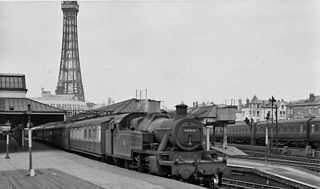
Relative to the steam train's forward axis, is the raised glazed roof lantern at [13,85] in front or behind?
behind

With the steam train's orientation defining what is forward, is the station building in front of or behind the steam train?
behind

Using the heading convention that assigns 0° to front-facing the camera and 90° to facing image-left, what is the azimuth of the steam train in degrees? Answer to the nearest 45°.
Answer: approximately 315°
